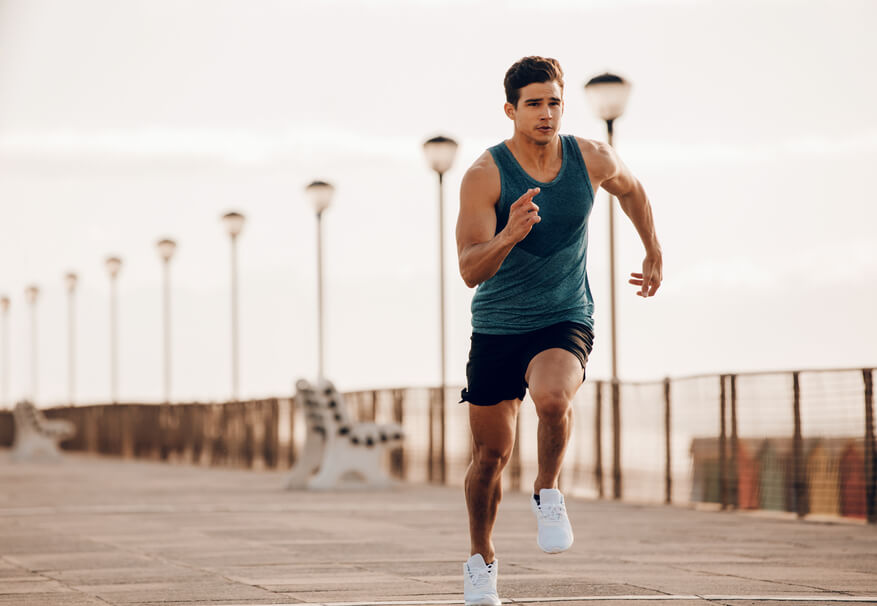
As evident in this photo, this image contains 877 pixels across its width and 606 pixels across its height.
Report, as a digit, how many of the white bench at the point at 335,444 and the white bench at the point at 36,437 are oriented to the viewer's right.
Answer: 2

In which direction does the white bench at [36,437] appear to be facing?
to the viewer's right

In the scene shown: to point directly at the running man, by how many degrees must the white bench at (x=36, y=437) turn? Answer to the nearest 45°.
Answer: approximately 90° to its right

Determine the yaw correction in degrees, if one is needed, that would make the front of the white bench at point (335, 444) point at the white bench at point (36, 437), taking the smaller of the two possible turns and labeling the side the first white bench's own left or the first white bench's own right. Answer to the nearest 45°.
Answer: approximately 90° to the first white bench's own left

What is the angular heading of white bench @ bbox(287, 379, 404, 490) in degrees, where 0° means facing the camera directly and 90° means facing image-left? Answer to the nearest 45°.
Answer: approximately 270°

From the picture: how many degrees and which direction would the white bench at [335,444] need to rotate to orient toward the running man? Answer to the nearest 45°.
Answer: approximately 90° to its right
